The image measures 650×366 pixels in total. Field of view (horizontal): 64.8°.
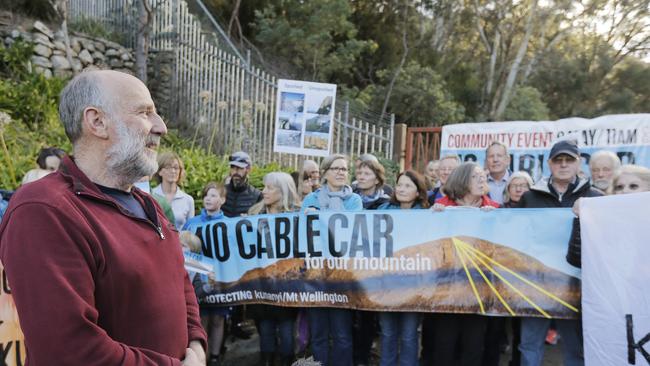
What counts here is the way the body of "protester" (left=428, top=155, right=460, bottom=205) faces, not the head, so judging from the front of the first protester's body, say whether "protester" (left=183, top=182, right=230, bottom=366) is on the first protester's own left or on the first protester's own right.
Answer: on the first protester's own right

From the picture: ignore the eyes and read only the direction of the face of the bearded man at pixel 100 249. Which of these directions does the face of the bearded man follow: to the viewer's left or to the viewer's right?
to the viewer's right

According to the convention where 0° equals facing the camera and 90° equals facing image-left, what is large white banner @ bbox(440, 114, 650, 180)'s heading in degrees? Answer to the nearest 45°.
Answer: approximately 0°

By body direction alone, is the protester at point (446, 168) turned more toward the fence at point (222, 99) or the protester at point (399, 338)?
the protester

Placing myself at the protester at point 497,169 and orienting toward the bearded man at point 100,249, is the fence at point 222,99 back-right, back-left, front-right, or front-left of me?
back-right

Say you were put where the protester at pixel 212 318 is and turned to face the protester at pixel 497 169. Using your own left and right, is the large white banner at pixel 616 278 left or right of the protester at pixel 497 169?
right

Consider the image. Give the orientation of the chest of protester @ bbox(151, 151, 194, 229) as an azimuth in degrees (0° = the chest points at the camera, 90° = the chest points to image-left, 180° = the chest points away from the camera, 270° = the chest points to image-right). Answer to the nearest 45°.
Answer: approximately 0°
